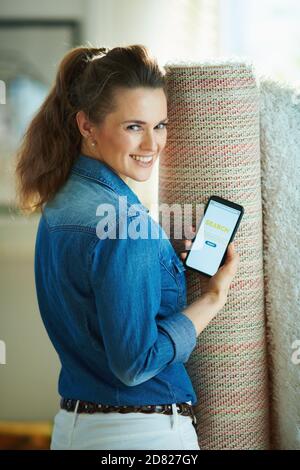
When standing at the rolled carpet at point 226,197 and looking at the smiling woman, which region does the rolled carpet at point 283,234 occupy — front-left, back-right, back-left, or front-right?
back-left

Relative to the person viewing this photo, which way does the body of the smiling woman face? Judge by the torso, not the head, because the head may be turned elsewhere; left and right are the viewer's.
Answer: facing away from the viewer and to the right of the viewer
